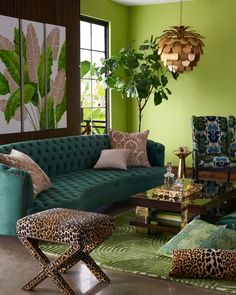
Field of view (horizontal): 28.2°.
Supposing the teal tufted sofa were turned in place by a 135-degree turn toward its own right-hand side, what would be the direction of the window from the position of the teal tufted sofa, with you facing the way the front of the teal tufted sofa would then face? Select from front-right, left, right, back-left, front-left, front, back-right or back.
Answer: right

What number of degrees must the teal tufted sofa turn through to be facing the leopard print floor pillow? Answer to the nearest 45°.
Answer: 0° — it already faces it

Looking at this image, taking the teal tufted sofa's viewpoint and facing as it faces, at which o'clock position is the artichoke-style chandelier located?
The artichoke-style chandelier is roughly at 9 o'clock from the teal tufted sofa.

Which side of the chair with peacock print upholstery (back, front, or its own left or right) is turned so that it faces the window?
right

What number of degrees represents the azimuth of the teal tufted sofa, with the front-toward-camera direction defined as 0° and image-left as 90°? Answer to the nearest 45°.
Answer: approximately 315°

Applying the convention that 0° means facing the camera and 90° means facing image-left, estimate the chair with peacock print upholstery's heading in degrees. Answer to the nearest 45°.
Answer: approximately 0°

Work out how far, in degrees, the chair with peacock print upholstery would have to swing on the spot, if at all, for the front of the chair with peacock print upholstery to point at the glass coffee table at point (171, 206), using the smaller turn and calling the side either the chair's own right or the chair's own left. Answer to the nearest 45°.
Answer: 0° — it already faces it

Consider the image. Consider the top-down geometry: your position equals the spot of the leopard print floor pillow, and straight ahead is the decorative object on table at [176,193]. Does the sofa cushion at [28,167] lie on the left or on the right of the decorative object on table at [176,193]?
left

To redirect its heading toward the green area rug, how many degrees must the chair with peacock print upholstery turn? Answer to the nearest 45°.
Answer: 0° — it already faces it

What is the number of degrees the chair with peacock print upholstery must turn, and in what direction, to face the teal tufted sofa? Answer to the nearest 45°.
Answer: approximately 45° to its right

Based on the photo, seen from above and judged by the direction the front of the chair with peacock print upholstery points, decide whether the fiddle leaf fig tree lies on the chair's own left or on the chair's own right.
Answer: on the chair's own right
